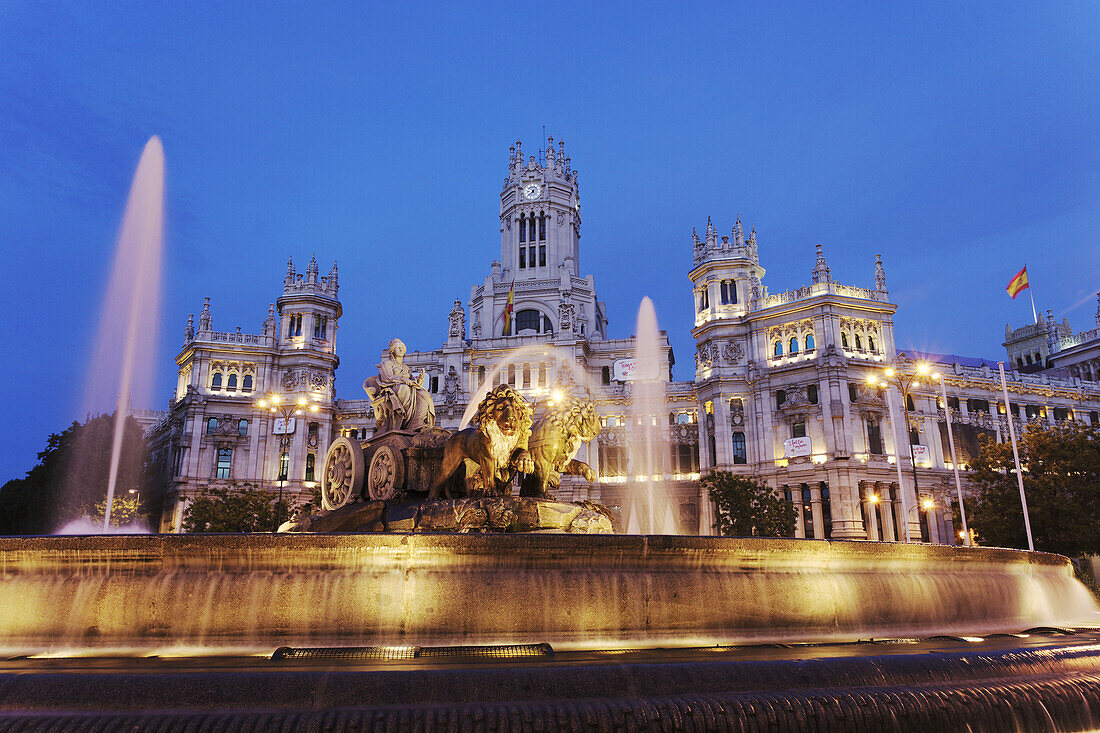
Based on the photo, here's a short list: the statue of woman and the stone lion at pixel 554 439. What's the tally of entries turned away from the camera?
0

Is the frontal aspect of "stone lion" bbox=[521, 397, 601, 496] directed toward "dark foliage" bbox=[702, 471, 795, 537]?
no

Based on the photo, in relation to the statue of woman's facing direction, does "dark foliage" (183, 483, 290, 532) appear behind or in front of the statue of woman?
behind

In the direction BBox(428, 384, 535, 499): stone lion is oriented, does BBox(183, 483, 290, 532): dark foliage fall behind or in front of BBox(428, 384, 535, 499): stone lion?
behind

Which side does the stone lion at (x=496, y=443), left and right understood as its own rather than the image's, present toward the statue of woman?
back

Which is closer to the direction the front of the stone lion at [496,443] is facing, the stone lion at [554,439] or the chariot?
the stone lion

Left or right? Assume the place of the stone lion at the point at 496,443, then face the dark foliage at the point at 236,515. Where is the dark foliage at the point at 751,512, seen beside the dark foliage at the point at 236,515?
right

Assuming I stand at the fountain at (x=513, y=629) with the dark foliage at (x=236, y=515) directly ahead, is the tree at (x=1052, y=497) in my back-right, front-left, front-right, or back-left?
front-right

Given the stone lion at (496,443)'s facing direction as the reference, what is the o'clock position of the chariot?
The chariot is roughly at 6 o'clock from the stone lion.

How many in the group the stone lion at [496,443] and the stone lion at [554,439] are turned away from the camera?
0

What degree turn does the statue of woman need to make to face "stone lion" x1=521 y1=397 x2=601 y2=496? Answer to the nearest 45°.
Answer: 0° — it already faces it

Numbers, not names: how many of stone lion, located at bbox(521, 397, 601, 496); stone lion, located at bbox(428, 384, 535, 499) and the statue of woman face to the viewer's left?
0

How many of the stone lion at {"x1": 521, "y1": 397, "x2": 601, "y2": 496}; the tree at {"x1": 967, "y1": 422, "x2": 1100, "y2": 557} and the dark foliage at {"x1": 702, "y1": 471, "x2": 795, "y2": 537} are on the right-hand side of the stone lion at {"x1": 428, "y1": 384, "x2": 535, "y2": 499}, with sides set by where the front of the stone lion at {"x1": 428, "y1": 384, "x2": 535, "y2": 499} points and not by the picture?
0

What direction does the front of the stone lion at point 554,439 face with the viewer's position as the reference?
facing to the right of the viewer

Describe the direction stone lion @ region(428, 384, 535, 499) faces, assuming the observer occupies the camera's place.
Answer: facing the viewer and to the right of the viewer

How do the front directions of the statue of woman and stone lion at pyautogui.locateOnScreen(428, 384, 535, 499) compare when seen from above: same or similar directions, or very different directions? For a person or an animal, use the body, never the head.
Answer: same or similar directions
